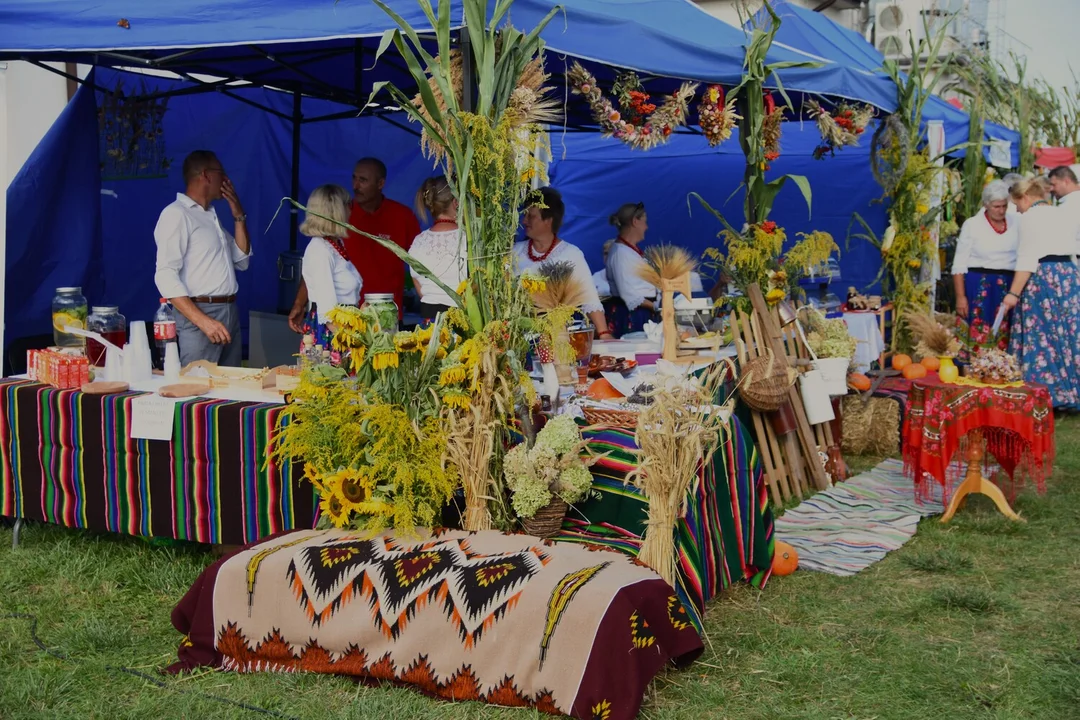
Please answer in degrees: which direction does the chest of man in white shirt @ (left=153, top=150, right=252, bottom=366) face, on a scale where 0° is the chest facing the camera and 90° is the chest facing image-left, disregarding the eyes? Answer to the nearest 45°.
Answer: approximately 315°

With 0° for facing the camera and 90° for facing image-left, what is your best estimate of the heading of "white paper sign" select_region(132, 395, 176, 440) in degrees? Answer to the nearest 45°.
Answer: approximately 0°

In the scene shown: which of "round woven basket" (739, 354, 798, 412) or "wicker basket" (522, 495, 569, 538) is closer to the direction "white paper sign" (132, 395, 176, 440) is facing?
the wicker basket

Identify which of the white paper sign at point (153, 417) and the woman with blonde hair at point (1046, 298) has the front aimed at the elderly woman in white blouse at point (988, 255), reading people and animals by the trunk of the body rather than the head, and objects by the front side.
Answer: the woman with blonde hair

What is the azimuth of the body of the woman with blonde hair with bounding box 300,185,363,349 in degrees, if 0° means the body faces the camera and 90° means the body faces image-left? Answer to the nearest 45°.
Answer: approximately 270°

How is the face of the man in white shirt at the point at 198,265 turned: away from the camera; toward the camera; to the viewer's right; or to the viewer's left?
to the viewer's right

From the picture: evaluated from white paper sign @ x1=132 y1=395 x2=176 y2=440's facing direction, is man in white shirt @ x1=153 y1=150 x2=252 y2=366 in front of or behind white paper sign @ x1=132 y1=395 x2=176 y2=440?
behind

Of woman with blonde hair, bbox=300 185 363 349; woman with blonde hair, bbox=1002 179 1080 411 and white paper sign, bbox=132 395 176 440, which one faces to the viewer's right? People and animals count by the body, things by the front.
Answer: woman with blonde hair, bbox=300 185 363 349
